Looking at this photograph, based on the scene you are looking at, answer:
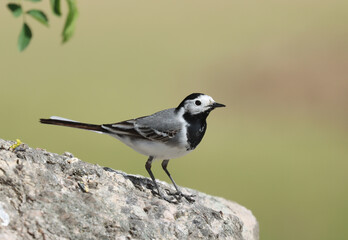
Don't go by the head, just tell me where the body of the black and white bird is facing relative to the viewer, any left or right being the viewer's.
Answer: facing to the right of the viewer

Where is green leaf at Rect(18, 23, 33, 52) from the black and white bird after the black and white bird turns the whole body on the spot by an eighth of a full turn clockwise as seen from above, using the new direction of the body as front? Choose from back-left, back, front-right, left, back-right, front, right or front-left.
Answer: right

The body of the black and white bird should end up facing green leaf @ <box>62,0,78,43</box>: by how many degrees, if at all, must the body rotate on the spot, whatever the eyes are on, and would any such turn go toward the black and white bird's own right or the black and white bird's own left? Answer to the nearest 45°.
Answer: approximately 135° to the black and white bird's own right

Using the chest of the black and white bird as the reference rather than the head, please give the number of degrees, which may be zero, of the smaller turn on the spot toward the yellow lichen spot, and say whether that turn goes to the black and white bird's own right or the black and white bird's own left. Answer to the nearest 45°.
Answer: approximately 135° to the black and white bird's own right

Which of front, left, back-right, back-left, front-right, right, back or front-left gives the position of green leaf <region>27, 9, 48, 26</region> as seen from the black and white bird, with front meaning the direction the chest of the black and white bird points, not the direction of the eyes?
back-right
